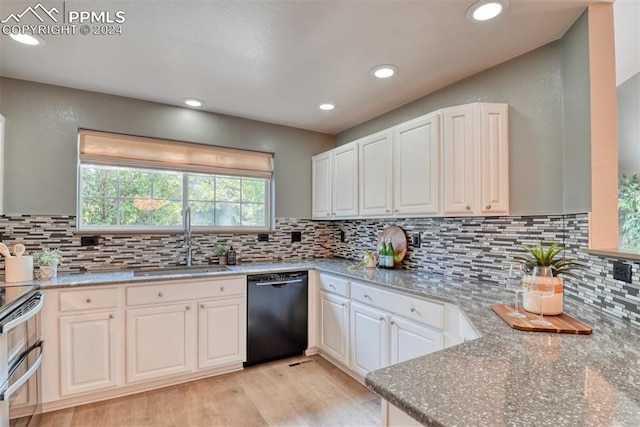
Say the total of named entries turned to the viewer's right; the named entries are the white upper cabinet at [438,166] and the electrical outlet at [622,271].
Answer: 0

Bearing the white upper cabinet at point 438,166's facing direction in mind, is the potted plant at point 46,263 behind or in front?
in front

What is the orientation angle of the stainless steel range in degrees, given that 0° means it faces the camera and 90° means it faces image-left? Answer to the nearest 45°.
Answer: approximately 270°

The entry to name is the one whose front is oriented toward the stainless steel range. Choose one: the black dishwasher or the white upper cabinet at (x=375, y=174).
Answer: the white upper cabinet

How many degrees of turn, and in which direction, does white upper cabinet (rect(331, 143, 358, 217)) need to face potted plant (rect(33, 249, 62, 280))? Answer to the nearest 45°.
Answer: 0° — it already faces it

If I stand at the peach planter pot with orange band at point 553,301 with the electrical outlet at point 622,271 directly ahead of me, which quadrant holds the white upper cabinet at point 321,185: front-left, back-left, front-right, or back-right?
back-left

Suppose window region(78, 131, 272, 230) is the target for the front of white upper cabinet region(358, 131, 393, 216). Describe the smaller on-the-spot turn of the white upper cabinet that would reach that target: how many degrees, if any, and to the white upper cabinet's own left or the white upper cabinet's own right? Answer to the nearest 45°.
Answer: approximately 45° to the white upper cabinet's own right

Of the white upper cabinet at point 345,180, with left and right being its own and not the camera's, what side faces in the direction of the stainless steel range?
front

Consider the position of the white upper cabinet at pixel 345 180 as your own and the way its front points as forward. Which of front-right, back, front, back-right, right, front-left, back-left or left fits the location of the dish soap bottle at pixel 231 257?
front-right

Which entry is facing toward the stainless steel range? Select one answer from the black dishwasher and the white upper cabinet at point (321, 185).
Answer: the white upper cabinet

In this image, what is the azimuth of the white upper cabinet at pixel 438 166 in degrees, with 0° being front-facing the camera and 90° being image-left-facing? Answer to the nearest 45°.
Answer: approximately 45°
